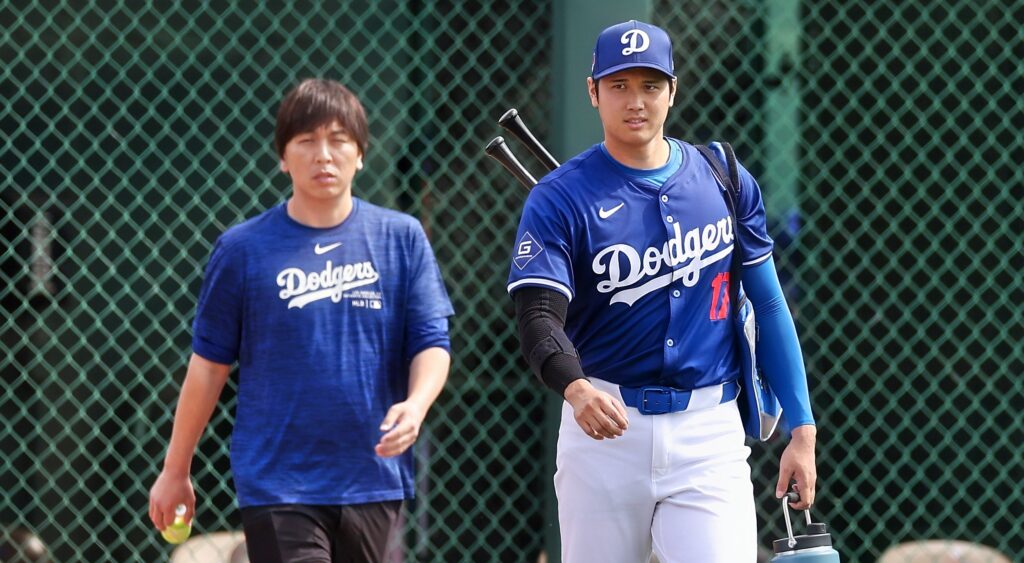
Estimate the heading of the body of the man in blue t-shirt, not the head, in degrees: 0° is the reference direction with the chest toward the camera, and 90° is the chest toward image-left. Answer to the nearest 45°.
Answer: approximately 0°

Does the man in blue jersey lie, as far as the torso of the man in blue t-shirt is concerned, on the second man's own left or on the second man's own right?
on the second man's own left
